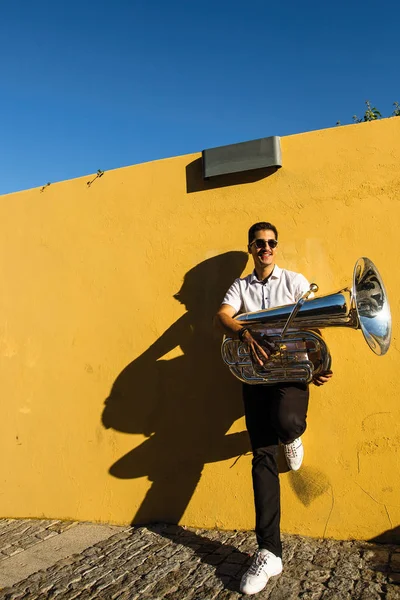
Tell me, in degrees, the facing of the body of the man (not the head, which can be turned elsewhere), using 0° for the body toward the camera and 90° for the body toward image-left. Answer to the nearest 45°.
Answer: approximately 0°
